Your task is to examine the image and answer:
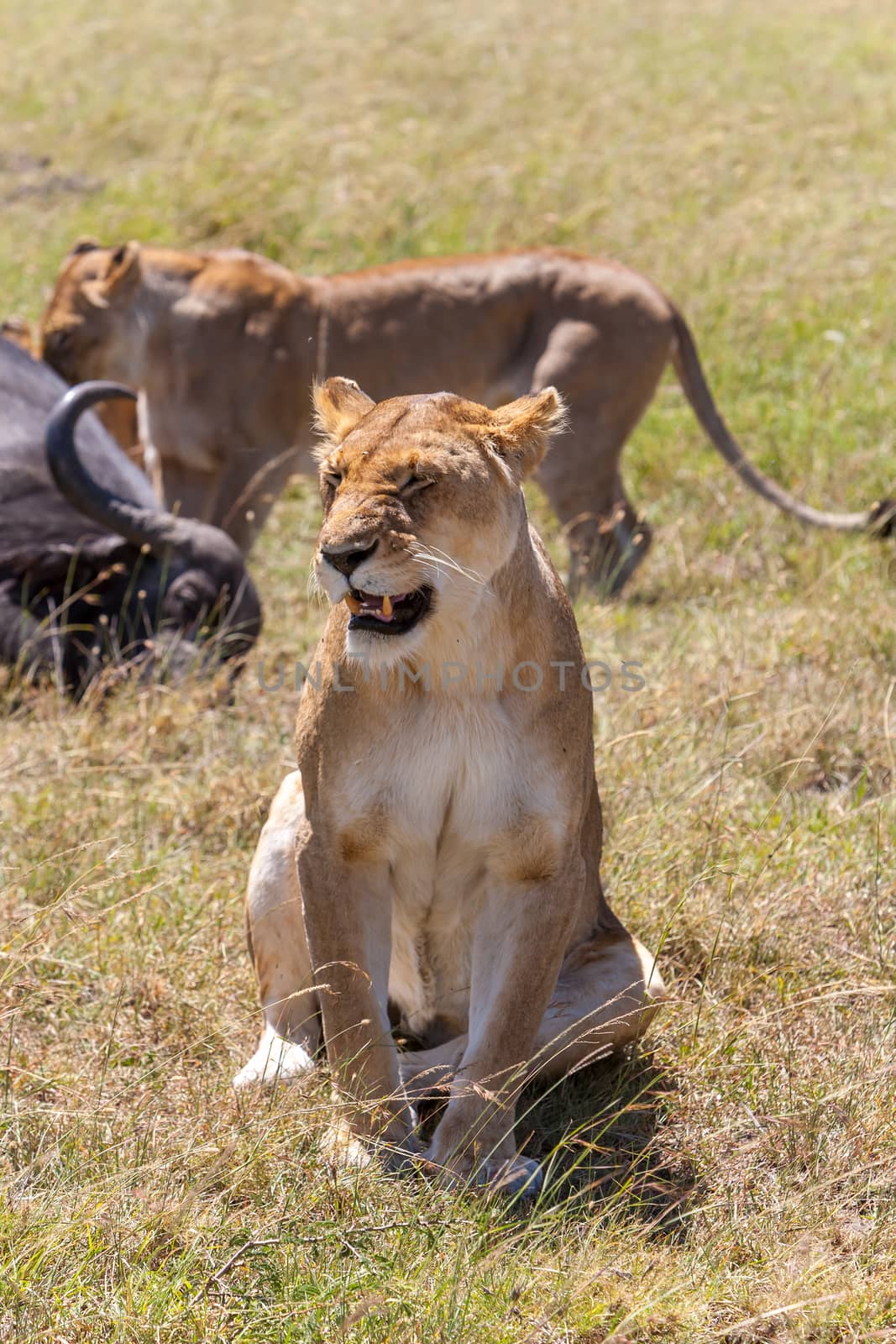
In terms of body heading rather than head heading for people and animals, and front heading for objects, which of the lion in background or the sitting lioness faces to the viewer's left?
the lion in background

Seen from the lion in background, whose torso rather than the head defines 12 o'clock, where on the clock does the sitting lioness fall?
The sitting lioness is roughly at 9 o'clock from the lion in background.

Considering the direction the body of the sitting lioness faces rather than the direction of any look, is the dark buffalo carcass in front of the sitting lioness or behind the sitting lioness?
behind

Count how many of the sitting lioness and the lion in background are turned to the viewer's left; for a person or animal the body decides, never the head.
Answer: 1

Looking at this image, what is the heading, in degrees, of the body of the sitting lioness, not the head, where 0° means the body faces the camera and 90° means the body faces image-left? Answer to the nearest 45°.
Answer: approximately 0°

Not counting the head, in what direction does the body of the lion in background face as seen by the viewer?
to the viewer's left

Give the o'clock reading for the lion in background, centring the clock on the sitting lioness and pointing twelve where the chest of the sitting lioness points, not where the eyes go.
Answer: The lion in background is roughly at 6 o'clock from the sitting lioness.

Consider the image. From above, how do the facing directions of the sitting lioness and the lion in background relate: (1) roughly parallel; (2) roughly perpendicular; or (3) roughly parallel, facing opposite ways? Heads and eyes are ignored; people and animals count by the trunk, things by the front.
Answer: roughly perpendicular
